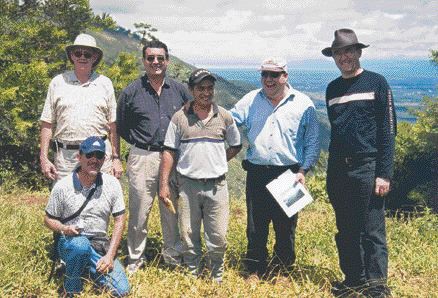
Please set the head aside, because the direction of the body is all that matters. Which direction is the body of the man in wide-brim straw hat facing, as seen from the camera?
toward the camera

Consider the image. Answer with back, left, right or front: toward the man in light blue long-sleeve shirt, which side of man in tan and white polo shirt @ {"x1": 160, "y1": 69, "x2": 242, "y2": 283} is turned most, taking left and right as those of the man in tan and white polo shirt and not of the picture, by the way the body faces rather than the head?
left

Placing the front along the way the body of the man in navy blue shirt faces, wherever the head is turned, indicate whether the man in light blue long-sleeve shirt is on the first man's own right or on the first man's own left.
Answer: on the first man's own left

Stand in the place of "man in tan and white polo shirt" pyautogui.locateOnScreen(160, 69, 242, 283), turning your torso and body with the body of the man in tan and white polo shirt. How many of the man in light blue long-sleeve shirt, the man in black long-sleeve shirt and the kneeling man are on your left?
2

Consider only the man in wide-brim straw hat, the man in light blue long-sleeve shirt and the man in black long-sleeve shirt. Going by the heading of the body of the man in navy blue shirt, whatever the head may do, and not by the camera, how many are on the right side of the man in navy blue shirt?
1

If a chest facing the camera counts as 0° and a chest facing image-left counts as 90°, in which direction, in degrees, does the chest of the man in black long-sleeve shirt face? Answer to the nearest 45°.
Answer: approximately 45°

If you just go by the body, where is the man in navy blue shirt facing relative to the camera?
toward the camera

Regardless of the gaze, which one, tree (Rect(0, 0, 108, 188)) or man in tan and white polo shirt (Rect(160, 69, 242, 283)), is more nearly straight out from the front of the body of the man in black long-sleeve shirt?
the man in tan and white polo shirt
